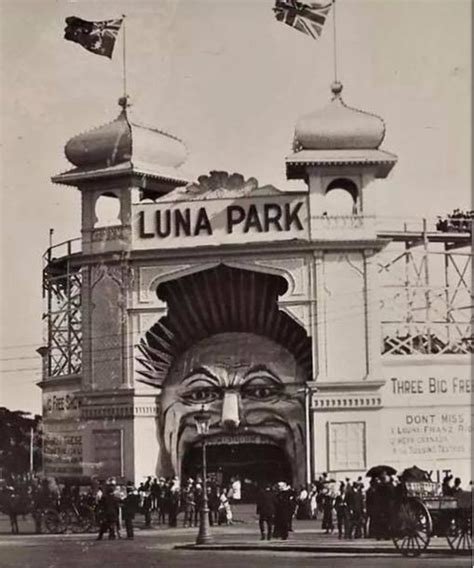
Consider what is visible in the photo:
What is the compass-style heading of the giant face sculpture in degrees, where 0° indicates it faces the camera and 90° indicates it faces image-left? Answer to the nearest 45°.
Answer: approximately 0°

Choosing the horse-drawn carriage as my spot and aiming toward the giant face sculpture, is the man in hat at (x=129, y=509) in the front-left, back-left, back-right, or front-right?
front-left

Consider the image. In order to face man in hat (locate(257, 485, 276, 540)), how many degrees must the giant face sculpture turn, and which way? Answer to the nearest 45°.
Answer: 0° — it already faces them

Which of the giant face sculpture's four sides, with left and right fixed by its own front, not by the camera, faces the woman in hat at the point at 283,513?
front

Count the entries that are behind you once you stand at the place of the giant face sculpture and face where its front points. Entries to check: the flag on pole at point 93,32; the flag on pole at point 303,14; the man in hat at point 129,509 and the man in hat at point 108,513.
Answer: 0

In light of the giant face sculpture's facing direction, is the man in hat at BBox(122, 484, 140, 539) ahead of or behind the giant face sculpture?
ahead
